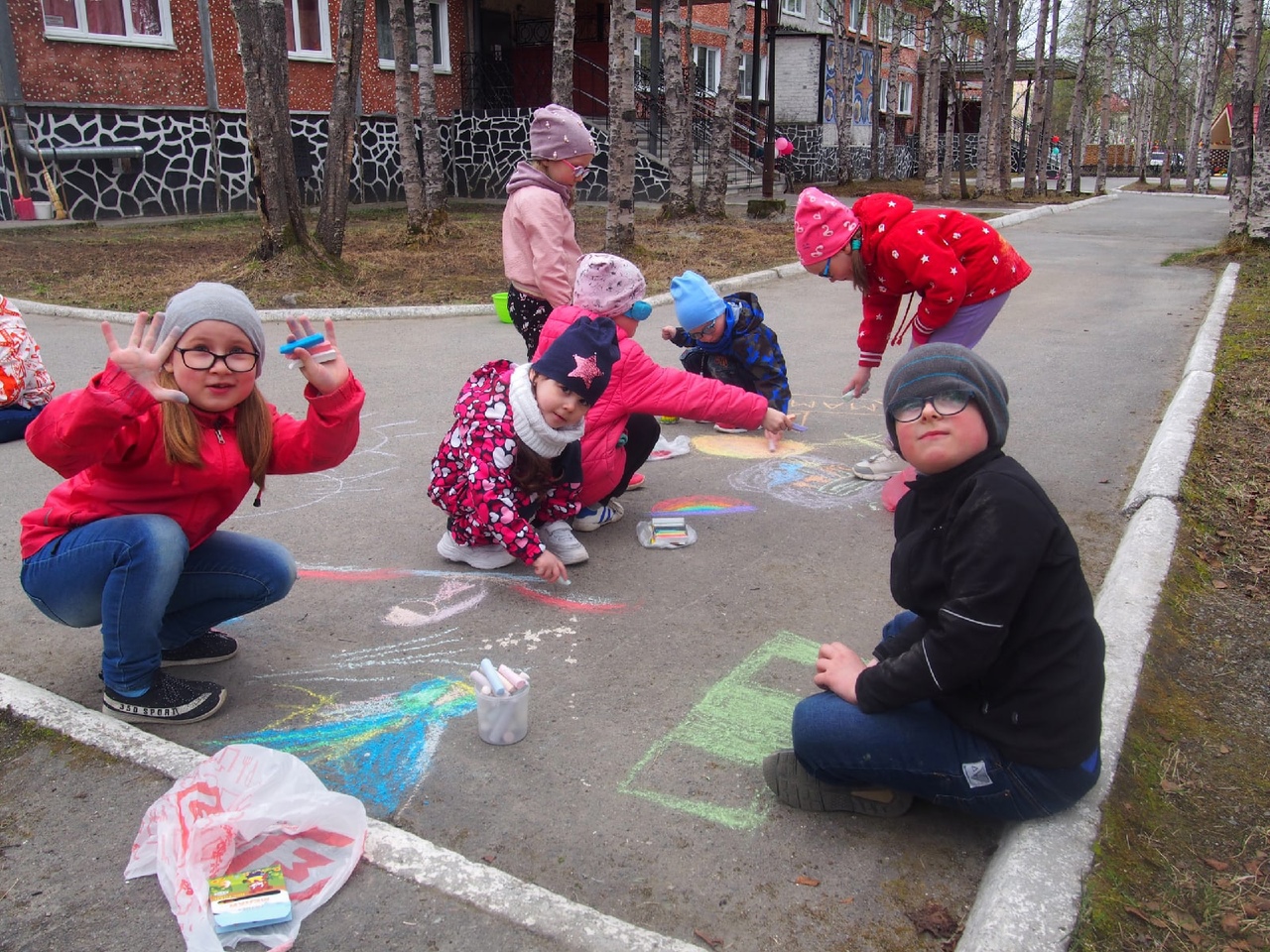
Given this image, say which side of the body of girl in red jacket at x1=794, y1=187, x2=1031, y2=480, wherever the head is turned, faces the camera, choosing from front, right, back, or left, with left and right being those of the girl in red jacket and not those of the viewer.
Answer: left

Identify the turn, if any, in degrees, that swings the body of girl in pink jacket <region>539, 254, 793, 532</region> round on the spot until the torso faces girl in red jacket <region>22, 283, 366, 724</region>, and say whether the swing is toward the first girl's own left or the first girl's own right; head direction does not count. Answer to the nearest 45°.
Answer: approximately 135° to the first girl's own right

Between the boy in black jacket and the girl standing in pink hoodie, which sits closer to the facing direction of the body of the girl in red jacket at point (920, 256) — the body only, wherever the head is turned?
the girl standing in pink hoodie

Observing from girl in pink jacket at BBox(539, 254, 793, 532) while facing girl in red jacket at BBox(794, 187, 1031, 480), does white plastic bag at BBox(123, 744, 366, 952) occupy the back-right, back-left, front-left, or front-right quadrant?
back-right

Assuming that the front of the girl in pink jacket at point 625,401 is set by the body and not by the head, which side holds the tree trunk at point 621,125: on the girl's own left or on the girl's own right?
on the girl's own left

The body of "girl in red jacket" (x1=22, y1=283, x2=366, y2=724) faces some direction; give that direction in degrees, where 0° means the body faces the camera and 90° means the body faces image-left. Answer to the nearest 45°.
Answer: approximately 315°

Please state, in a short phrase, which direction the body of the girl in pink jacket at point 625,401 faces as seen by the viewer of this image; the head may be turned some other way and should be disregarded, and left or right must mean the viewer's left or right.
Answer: facing to the right of the viewer

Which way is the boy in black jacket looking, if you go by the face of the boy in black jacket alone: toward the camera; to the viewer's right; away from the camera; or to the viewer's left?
toward the camera

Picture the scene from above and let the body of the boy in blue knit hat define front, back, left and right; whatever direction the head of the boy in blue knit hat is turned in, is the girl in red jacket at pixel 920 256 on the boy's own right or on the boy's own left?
on the boy's own left

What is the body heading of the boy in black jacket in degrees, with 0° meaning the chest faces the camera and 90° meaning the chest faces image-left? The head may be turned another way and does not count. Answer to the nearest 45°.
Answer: approximately 90°
